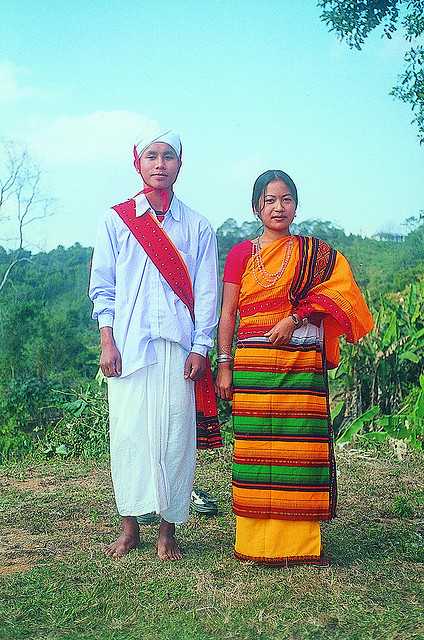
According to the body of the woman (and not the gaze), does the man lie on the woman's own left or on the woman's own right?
on the woman's own right

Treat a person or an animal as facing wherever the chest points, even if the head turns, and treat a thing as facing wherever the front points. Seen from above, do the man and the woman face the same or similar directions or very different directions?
same or similar directions

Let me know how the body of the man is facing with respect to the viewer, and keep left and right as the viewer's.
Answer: facing the viewer

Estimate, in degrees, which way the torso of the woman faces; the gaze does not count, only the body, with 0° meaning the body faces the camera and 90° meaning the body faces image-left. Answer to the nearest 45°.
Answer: approximately 0°

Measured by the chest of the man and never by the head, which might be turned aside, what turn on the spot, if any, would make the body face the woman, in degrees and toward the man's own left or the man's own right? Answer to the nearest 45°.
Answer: approximately 90° to the man's own left
